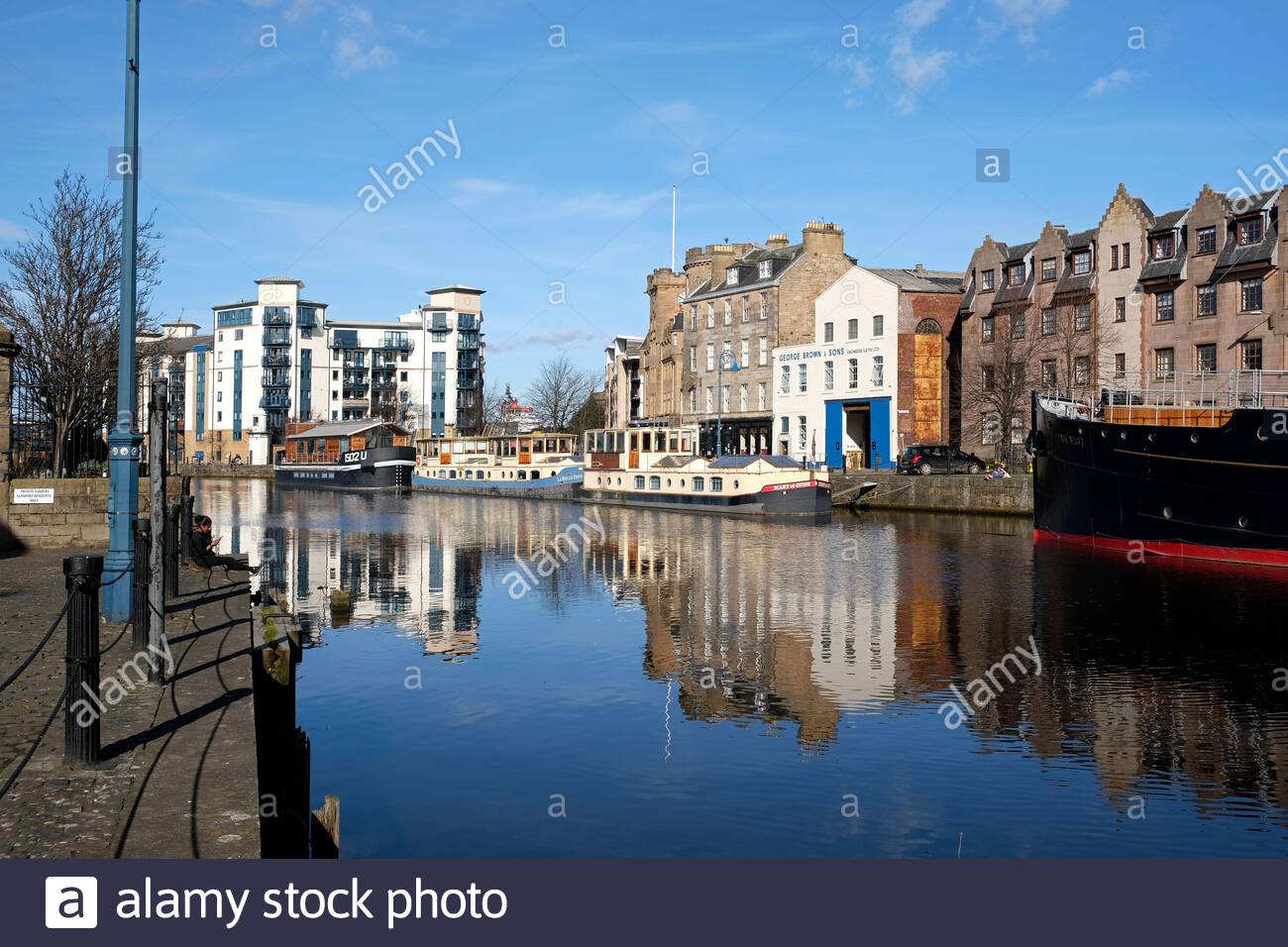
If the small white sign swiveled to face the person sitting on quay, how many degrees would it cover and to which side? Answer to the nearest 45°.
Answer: approximately 45° to its left

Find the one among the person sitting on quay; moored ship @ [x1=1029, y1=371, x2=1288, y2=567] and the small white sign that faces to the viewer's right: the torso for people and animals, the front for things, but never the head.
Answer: the person sitting on quay

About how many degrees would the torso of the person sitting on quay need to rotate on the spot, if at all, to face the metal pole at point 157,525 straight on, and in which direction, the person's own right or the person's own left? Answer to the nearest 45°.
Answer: approximately 90° to the person's own right

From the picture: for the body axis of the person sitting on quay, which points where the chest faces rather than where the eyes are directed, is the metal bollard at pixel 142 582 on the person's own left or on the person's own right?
on the person's own right

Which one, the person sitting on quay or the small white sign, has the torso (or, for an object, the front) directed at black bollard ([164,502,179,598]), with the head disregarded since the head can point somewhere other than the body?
the small white sign

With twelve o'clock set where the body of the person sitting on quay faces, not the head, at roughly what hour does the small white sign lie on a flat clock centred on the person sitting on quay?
The small white sign is roughly at 7 o'clock from the person sitting on quay.

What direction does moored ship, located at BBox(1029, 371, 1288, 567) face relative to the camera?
to the viewer's left

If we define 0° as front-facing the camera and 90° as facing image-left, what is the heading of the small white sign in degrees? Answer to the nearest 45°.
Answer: approximately 0°

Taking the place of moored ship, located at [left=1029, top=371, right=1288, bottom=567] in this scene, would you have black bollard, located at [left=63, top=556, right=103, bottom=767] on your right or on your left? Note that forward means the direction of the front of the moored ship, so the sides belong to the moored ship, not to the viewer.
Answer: on your left

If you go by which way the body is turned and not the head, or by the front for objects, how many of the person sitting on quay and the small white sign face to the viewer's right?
1

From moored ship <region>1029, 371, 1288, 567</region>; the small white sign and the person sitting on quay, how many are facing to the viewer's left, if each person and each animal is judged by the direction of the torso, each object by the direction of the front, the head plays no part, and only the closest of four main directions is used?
1

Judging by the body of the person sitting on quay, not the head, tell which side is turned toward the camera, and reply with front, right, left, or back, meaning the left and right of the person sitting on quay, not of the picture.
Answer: right

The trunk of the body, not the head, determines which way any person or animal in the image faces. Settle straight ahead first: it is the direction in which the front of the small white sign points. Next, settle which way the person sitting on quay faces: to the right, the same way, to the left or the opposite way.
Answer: to the left
